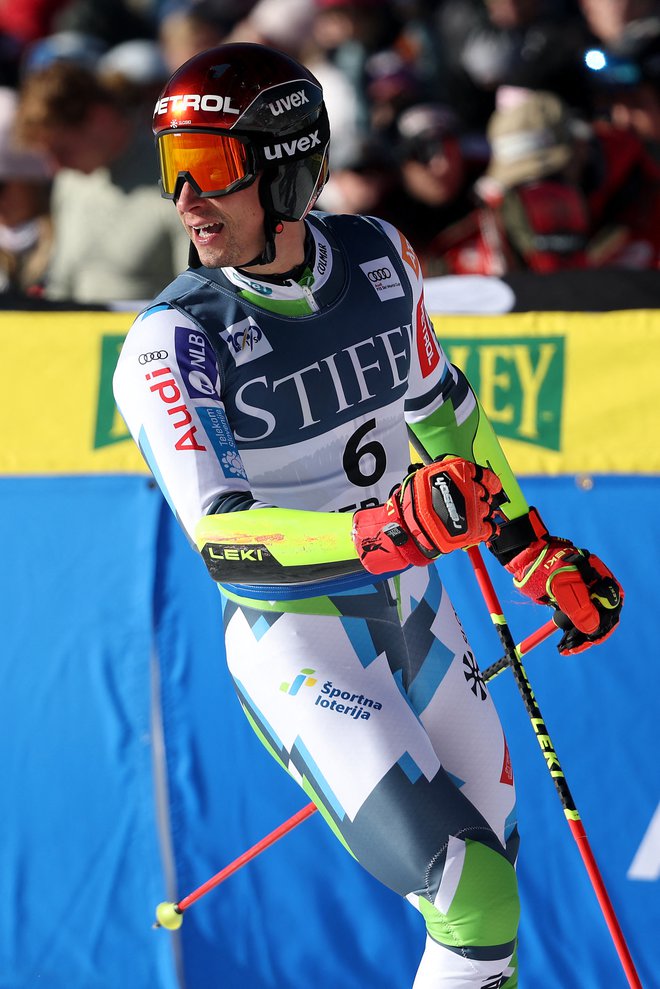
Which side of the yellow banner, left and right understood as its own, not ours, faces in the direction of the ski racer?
front

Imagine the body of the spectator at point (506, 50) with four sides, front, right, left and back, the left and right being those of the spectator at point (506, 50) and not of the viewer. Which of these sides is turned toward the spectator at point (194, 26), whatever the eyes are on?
right

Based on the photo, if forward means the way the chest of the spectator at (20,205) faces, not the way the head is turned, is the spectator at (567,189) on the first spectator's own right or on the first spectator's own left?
on the first spectator's own left

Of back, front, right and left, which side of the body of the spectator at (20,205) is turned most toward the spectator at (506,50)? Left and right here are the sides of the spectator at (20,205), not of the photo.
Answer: left

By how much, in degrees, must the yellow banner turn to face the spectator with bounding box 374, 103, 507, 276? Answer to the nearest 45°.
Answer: approximately 180°

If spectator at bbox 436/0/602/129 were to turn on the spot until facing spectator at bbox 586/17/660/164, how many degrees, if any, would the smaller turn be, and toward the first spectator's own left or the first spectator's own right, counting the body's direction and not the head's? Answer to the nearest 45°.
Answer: approximately 45° to the first spectator's own left

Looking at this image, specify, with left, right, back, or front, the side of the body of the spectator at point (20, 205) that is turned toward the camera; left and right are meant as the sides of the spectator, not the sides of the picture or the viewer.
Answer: front

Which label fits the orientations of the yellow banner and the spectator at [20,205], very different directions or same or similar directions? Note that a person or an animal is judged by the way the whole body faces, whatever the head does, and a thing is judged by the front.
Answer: same or similar directions

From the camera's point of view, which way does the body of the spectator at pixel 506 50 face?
toward the camera

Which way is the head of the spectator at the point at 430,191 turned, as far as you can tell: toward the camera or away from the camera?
toward the camera

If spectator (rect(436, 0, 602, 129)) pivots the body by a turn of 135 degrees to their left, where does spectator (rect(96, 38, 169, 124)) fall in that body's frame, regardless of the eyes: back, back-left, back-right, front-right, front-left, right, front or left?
back-left

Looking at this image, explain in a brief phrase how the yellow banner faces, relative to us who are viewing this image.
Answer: facing the viewer

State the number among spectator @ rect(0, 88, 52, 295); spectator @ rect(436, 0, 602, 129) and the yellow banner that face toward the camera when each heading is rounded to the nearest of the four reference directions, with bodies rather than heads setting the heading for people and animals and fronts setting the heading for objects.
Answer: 3
